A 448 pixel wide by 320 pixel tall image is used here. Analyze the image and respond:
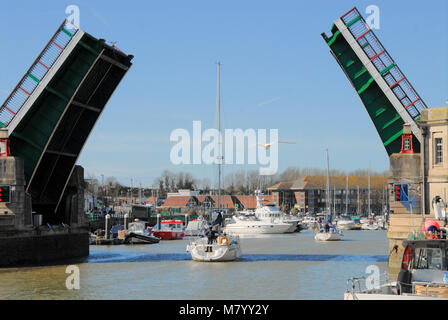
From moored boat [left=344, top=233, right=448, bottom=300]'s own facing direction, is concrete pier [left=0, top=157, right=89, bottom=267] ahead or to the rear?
ahead

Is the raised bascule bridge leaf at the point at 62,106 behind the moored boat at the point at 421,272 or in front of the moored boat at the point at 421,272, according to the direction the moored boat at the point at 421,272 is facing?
in front

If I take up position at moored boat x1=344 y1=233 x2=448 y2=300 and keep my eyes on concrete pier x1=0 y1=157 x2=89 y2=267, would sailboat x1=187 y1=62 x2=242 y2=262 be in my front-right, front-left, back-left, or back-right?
front-right
